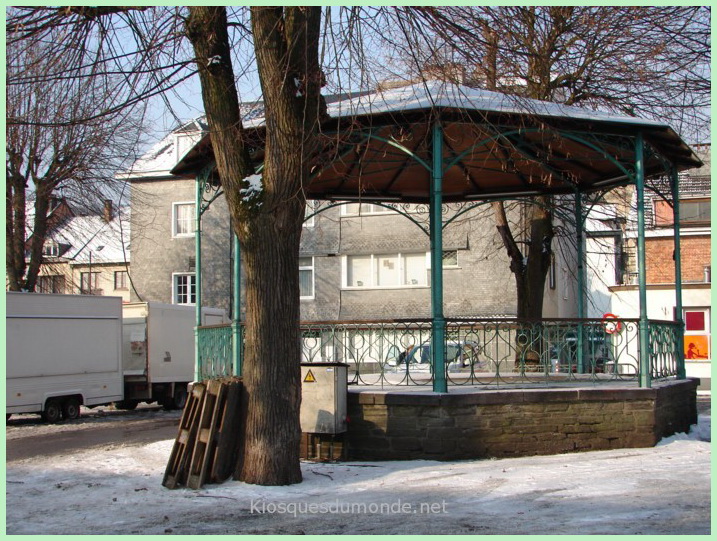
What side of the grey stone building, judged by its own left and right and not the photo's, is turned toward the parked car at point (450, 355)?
front

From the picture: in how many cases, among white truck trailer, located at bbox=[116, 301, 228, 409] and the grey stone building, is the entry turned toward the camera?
1

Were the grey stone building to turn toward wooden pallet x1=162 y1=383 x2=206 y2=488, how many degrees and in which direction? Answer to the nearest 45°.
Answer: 0° — it already faces it

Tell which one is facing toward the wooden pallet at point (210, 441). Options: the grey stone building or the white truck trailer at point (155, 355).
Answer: the grey stone building

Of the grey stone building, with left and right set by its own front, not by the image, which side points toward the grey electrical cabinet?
front

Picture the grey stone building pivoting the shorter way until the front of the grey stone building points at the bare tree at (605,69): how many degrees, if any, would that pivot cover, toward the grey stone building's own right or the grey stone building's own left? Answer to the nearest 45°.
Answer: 0° — it already faces it

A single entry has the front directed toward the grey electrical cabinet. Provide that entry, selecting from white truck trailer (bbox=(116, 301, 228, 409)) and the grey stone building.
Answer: the grey stone building

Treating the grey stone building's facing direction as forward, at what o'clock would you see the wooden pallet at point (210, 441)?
The wooden pallet is roughly at 12 o'clock from the grey stone building.

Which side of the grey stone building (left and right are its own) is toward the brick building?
left

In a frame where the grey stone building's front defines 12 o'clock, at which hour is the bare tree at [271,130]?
The bare tree is roughly at 12 o'clock from the grey stone building.

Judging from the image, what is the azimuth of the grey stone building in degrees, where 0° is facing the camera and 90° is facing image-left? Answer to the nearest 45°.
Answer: approximately 0°
